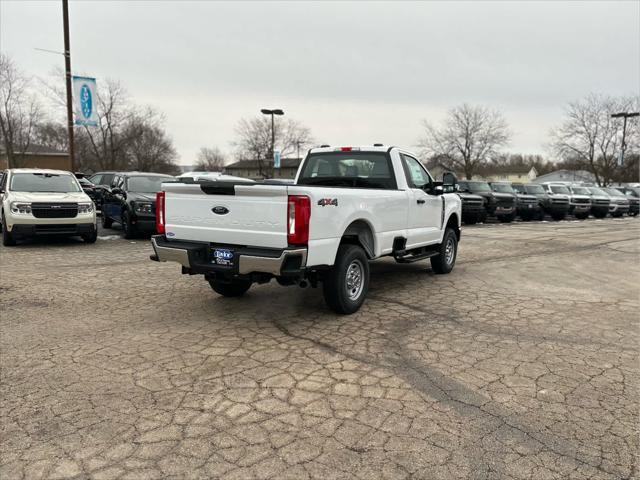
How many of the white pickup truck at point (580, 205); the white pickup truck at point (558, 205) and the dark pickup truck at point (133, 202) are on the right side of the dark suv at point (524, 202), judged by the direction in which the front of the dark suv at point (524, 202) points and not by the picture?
1

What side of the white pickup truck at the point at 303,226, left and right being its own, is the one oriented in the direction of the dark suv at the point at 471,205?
front

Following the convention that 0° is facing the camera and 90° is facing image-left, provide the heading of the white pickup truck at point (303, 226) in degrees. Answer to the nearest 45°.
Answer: approximately 225°

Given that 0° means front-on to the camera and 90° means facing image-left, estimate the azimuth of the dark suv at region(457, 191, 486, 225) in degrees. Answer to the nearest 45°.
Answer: approximately 315°

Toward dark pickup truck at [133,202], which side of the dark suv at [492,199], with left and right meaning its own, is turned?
right

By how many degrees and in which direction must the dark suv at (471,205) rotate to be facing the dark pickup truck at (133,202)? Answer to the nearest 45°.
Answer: approximately 90° to its right

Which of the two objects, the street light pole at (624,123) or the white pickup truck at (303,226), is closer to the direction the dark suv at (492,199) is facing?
the white pickup truck

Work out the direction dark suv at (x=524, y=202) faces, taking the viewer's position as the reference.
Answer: facing the viewer and to the right of the viewer

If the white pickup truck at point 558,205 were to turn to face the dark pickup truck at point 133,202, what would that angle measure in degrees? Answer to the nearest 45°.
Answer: approximately 90° to its right

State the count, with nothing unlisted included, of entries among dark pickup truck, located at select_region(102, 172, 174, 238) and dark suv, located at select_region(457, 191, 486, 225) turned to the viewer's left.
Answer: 0
